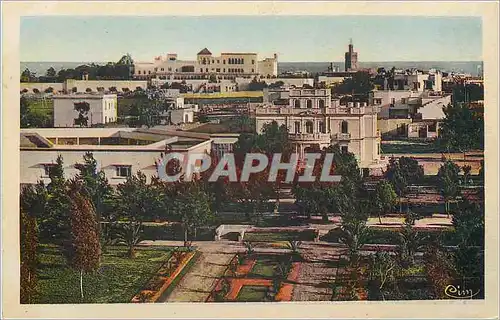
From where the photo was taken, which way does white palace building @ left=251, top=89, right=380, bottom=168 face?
toward the camera

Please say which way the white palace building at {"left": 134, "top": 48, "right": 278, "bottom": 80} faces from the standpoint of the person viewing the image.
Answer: facing the viewer

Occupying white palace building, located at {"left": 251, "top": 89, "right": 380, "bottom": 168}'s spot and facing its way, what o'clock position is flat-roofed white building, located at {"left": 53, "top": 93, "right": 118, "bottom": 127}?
The flat-roofed white building is roughly at 3 o'clock from the white palace building.

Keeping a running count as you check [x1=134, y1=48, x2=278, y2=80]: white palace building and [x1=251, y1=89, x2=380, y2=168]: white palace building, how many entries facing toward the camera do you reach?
2

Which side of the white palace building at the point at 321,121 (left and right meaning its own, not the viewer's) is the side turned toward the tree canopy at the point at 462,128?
left
